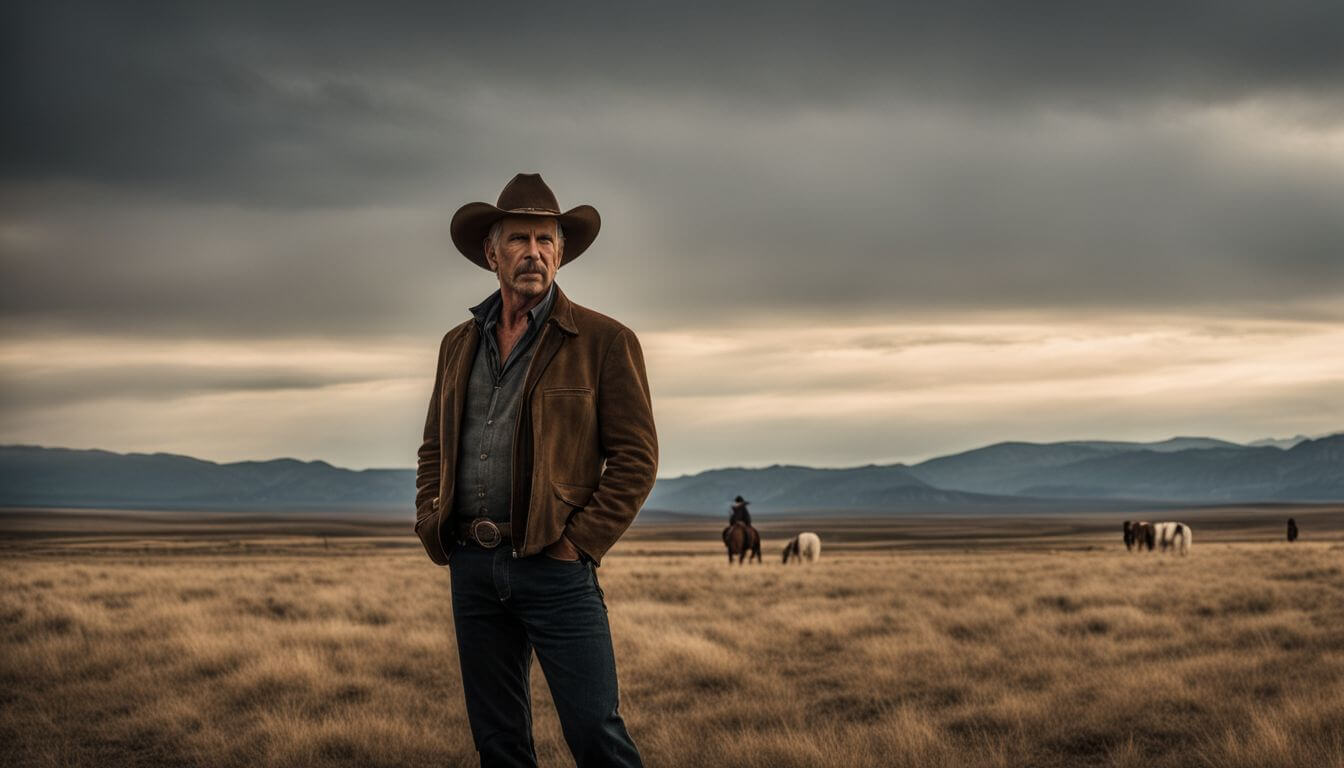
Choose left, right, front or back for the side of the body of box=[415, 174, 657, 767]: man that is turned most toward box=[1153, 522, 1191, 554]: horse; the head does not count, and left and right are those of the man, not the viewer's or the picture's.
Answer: back

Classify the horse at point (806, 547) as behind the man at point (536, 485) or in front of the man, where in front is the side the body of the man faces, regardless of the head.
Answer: behind

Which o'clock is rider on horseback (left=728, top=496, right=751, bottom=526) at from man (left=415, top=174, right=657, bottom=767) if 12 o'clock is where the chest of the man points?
The rider on horseback is roughly at 5 o'clock from the man.

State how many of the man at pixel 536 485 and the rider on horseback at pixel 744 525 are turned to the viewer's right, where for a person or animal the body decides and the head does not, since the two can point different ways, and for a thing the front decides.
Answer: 0

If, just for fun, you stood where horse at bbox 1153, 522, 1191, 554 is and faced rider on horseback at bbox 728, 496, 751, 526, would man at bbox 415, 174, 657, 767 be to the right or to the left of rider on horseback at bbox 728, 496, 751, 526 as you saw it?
left

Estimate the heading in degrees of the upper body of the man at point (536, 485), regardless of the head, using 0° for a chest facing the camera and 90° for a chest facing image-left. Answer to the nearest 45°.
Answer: approximately 45°

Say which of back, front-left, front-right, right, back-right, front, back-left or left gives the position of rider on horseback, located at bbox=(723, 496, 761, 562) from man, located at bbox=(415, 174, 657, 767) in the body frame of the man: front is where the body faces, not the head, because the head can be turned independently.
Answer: back-right

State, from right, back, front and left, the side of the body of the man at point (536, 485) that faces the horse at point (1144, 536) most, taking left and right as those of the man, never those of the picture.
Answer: back
